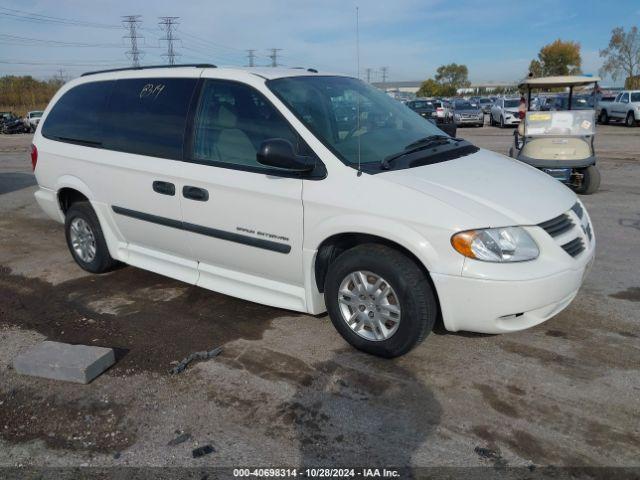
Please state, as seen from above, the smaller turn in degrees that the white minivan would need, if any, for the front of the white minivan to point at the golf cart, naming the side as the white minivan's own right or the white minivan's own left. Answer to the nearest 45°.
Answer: approximately 90° to the white minivan's own left

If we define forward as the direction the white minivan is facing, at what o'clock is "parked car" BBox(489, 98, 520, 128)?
The parked car is roughly at 8 o'clock from the white minivan.

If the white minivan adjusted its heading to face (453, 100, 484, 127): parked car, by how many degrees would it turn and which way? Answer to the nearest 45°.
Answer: approximately 135° to its left

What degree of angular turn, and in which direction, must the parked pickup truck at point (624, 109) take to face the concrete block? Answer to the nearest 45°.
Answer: approximately 45° to its right

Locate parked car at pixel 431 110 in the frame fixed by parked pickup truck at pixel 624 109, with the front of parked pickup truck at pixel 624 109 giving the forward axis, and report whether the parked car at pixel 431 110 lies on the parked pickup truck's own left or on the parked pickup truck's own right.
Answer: on the parked pickup truck's own right

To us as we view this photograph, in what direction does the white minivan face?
facing the viewer and to the right of the viewer

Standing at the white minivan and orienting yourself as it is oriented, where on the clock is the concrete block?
The concrete block is roughly at 4 o'clock from the white minivan.

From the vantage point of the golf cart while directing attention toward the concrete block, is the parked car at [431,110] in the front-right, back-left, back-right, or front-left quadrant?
back-right
